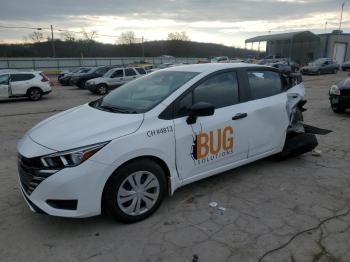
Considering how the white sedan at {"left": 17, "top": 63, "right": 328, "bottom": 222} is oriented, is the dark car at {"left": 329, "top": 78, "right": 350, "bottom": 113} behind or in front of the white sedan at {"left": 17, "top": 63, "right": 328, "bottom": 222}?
behind

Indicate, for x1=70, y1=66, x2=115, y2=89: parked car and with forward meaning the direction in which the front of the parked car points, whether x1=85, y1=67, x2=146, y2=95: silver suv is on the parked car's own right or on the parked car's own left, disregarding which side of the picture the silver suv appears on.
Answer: on the parked car's own left

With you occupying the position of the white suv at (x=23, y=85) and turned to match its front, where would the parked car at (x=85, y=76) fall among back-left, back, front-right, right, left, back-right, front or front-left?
back-right

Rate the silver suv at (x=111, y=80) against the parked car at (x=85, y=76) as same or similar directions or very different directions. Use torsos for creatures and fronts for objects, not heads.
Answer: same or similar directions

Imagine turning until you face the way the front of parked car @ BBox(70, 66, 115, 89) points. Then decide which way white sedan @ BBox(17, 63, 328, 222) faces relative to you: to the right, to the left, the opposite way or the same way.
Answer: the same way

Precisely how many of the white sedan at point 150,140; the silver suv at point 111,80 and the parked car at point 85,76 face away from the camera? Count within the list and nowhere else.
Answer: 0

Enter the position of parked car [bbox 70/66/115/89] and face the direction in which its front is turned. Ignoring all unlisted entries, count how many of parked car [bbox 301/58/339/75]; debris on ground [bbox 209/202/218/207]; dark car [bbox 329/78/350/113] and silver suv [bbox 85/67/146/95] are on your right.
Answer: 0

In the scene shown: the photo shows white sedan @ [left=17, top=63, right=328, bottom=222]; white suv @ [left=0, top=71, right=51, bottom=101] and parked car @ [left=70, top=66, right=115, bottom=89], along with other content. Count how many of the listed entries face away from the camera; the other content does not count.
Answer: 0

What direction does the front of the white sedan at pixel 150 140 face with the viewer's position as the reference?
facing the viewer and to the left of the viewer

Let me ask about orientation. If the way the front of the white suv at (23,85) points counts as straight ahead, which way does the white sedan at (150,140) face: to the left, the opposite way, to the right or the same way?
the same way

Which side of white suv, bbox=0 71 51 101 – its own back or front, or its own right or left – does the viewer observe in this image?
left

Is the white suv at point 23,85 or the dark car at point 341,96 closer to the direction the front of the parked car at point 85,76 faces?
the white suv

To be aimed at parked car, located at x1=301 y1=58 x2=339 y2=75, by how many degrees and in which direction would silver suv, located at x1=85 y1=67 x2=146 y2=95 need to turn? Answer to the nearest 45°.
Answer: approximately 180°

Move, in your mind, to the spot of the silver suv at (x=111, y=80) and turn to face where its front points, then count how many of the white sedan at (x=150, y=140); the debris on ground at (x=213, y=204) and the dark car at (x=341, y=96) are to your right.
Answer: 0

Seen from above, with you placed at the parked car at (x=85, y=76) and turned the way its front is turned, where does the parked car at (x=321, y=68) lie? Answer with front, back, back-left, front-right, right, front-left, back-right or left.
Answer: back-left

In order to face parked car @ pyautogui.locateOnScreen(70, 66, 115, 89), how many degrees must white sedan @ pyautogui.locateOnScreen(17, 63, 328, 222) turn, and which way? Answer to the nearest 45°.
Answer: approximately 135° to its right

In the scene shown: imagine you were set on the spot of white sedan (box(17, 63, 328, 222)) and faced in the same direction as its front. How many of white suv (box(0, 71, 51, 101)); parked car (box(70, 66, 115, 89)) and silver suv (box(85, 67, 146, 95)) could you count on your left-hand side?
0

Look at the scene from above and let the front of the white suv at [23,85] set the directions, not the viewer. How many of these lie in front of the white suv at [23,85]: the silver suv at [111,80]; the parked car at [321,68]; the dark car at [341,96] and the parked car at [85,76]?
0

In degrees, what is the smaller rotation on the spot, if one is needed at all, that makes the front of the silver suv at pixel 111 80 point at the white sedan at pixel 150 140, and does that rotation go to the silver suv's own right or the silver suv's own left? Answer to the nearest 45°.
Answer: approximately 45° to the silver suv's own left

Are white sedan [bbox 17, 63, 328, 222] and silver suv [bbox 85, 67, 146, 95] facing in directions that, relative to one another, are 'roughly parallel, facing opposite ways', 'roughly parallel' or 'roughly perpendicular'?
roughly parallel

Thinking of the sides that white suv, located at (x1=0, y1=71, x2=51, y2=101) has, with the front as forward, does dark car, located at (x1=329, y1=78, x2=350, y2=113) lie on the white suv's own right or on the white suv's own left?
on the white suv's own left
